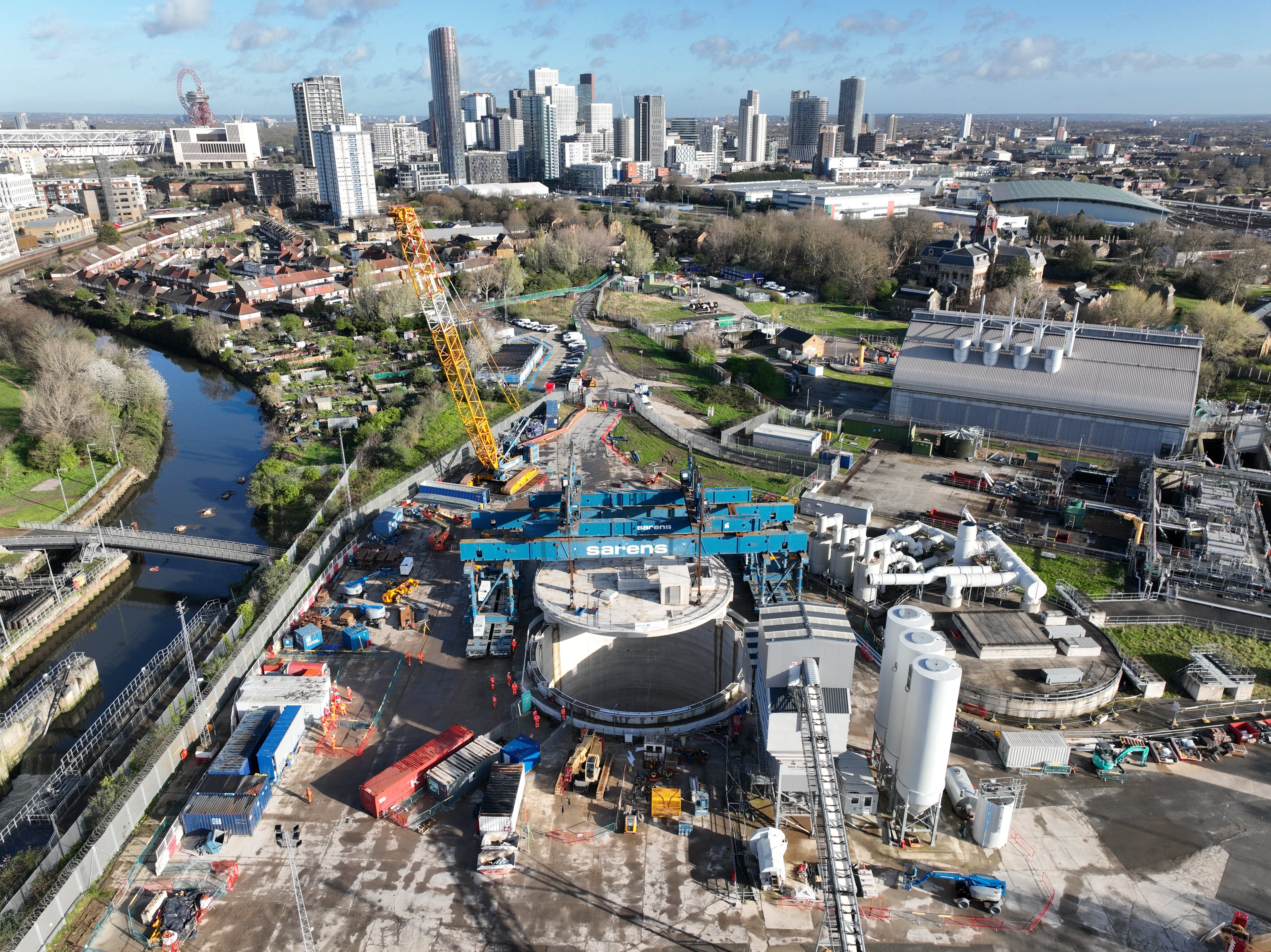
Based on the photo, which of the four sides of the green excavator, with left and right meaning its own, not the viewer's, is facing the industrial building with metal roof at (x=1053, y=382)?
left

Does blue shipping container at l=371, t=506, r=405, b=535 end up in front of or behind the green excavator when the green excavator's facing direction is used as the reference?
behind

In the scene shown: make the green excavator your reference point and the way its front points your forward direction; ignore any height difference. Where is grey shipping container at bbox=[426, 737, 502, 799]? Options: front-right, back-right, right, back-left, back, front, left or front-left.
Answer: back-right

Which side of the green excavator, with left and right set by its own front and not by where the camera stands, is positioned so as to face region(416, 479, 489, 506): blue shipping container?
back

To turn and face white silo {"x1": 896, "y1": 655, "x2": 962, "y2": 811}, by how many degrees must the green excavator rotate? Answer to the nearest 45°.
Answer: approximately 135° to its right

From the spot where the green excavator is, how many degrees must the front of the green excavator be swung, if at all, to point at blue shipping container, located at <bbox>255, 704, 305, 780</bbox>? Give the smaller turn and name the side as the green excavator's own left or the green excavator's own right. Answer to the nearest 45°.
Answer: approximately 135° to the green excavator's own right

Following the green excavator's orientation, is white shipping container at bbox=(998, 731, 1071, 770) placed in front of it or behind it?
behind

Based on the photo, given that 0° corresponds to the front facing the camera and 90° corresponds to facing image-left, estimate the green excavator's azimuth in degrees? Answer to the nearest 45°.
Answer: approximately 270°

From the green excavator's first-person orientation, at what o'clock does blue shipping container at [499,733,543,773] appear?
The blue shipping container is roughly at 5 o'clock from the green excavator.

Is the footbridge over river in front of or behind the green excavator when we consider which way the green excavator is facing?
behind
